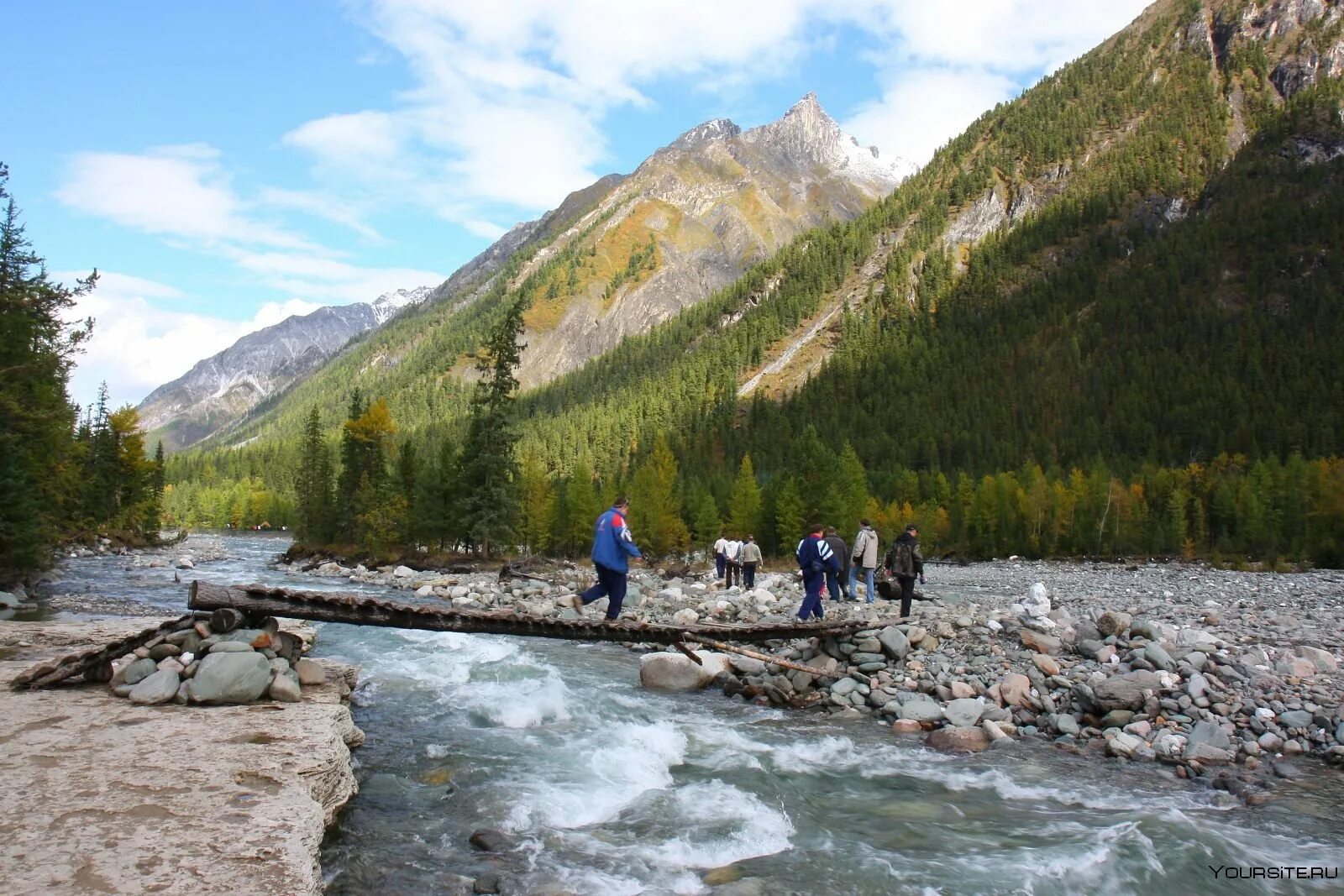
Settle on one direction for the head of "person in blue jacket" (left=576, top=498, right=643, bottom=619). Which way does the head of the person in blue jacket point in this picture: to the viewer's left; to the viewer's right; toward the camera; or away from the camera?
to the viewer's right

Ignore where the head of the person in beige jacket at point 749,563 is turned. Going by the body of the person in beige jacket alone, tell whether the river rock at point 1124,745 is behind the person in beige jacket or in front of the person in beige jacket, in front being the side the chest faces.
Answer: behind

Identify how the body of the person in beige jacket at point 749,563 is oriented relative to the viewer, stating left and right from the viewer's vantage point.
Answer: facing away from the viewer

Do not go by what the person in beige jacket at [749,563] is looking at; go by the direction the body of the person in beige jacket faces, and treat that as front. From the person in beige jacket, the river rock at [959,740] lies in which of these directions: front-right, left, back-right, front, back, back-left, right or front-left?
back

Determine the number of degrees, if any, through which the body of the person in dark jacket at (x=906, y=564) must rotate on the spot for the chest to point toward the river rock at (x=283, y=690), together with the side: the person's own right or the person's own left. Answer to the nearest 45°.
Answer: approximately 180°

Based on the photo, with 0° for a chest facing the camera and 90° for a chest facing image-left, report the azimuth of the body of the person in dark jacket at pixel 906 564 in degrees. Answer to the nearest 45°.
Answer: approximately 225°

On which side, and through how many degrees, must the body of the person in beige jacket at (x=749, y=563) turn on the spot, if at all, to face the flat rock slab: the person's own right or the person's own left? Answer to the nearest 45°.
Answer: approximately 180°

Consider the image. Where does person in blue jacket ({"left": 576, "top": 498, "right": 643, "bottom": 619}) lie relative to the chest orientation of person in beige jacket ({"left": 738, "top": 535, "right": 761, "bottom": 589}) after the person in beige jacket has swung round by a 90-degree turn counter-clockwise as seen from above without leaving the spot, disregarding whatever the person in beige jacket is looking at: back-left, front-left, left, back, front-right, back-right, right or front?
left

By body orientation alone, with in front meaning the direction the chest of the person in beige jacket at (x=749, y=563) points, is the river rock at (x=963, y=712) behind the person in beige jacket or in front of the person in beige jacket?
behind
